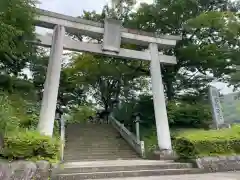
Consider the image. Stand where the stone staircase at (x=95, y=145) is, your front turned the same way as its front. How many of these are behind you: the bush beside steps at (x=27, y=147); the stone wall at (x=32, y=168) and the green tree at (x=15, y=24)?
0

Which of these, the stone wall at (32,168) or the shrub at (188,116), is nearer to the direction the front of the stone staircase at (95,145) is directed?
the stone wall

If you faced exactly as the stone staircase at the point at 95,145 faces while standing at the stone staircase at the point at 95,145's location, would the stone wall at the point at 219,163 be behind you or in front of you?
in front

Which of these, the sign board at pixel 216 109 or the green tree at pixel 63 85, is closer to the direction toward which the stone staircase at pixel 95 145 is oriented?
the sign board

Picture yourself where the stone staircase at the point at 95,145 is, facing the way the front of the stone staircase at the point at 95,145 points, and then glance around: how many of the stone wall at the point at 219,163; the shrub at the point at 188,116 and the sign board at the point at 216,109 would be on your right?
0

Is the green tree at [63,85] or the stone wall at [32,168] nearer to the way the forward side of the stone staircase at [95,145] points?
the stone wall

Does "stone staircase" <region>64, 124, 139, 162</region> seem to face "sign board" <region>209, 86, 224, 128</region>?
no

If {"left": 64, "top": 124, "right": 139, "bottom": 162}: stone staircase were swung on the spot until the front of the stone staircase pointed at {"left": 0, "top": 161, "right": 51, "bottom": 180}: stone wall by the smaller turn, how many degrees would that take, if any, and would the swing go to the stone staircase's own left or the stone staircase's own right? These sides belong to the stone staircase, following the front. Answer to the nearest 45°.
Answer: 0° — it already faces it

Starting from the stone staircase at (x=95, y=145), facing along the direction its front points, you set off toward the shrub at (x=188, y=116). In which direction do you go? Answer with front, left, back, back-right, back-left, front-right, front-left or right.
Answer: left

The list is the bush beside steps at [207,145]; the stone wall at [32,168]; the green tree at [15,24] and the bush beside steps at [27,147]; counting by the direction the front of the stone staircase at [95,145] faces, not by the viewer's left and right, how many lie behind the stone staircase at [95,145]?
0

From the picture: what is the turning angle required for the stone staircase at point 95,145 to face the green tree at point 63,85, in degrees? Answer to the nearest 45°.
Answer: approximately 135° to its right

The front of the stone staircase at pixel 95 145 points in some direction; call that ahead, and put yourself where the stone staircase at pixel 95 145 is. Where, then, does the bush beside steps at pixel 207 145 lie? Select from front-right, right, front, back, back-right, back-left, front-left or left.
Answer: front-left

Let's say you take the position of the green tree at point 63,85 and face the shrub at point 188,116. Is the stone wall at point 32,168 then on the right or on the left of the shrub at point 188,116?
right

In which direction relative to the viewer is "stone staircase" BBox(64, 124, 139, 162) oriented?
toward the camera
